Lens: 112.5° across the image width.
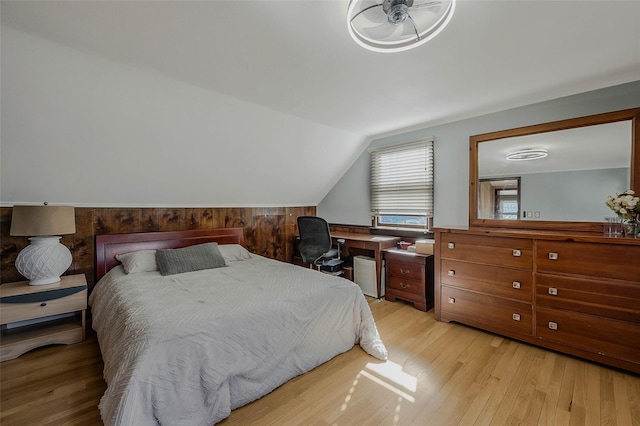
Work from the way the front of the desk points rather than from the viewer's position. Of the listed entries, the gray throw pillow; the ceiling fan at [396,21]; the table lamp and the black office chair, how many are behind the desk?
0

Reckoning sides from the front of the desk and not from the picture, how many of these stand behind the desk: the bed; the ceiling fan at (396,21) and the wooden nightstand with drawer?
0

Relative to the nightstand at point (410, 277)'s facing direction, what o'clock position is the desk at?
The desk is roughly at 2 o'clock from the nightstand.

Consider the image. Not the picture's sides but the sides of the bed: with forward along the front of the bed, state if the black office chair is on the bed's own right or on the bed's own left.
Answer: on the bed's own left

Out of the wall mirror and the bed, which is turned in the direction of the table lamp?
the wall mirror

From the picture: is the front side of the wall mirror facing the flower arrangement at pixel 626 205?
no

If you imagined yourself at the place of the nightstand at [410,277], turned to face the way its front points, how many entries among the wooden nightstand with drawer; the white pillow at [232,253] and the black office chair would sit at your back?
0

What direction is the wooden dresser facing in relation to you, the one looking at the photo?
facing the viewer and to the left of the viewer

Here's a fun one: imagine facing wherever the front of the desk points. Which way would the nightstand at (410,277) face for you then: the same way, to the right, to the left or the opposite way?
the same way

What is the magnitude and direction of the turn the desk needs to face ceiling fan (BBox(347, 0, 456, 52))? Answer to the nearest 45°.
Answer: approximately 45° to its left

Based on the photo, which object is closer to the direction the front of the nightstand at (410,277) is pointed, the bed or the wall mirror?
the bed

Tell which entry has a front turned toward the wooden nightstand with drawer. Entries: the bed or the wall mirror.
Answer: the wall mirror

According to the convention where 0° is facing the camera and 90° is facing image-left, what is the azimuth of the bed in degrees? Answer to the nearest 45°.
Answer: approximately 315°
